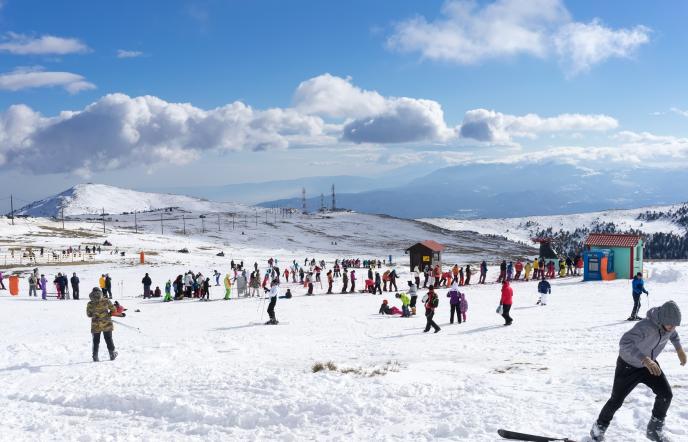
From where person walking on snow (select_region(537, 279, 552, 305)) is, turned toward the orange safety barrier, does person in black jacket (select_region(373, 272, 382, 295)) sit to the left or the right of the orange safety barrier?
right

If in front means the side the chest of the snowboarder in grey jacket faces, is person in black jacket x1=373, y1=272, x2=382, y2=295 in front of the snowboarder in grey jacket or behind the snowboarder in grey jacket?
behind

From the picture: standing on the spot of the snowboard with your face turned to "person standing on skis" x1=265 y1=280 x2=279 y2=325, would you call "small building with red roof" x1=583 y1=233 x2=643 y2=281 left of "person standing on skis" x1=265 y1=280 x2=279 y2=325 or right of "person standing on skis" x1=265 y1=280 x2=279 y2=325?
right
